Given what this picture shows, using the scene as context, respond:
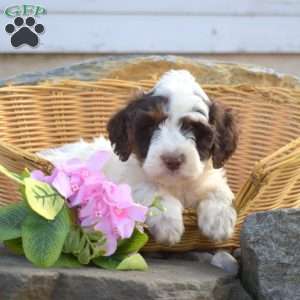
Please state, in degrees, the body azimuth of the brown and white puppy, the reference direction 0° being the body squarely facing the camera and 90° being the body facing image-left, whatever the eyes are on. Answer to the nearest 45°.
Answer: approximately 315°

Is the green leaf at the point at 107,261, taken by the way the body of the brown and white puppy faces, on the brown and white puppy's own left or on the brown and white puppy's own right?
on the brown and white puppy's own right

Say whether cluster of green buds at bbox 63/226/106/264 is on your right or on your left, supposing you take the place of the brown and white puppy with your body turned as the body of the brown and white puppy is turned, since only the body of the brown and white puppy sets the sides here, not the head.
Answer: on your right

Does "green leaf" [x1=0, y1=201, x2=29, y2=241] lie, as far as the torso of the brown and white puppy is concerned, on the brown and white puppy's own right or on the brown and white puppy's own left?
on the brown and white puppy's own right
